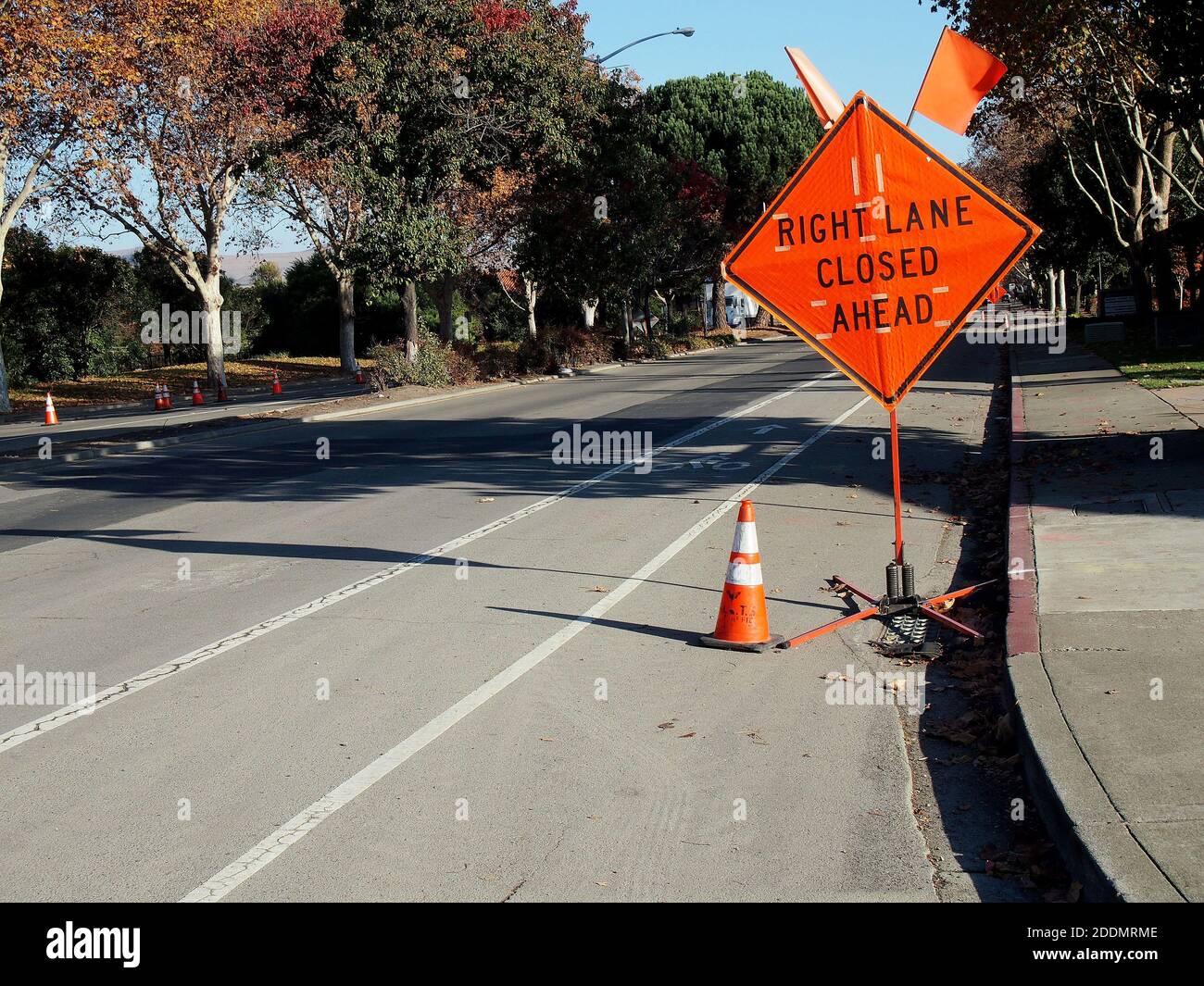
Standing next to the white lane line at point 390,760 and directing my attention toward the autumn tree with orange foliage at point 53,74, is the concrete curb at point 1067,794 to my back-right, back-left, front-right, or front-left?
back-right

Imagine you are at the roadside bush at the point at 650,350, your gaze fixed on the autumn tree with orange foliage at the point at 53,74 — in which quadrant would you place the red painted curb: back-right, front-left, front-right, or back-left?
front-left

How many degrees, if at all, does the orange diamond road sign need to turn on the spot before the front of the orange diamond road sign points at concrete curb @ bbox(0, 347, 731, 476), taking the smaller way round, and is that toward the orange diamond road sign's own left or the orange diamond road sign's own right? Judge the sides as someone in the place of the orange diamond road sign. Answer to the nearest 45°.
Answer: approximately 135° to the orange diamond road sign's own right

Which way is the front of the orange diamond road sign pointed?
toward the camera

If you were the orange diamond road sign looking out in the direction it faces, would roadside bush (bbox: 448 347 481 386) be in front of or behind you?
behind

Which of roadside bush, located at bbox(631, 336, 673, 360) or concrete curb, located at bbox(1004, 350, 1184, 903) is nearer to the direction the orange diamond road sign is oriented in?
the concrete curb

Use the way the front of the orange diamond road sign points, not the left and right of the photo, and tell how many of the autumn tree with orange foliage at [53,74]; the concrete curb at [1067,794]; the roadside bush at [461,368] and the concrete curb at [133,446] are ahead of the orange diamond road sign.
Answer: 1

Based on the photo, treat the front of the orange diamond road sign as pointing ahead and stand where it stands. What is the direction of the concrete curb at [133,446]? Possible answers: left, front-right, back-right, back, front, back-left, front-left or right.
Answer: back-right

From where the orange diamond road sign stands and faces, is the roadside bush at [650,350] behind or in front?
behind
